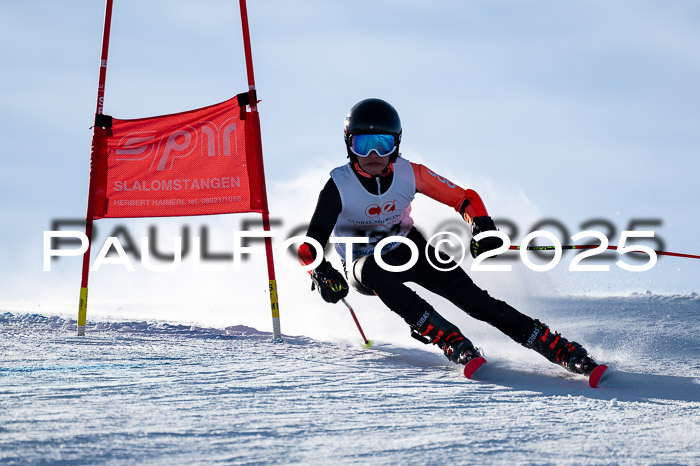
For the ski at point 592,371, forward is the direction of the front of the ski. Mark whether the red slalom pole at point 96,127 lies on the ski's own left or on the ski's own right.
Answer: on the ski's own right

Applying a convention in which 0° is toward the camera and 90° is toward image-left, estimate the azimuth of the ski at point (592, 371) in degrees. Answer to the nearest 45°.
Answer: approximately 0°

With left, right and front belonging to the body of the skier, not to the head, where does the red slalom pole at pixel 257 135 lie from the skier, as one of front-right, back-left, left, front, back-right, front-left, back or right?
back-right

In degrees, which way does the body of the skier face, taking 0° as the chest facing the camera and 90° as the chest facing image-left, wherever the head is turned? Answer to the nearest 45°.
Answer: approximately 0°
